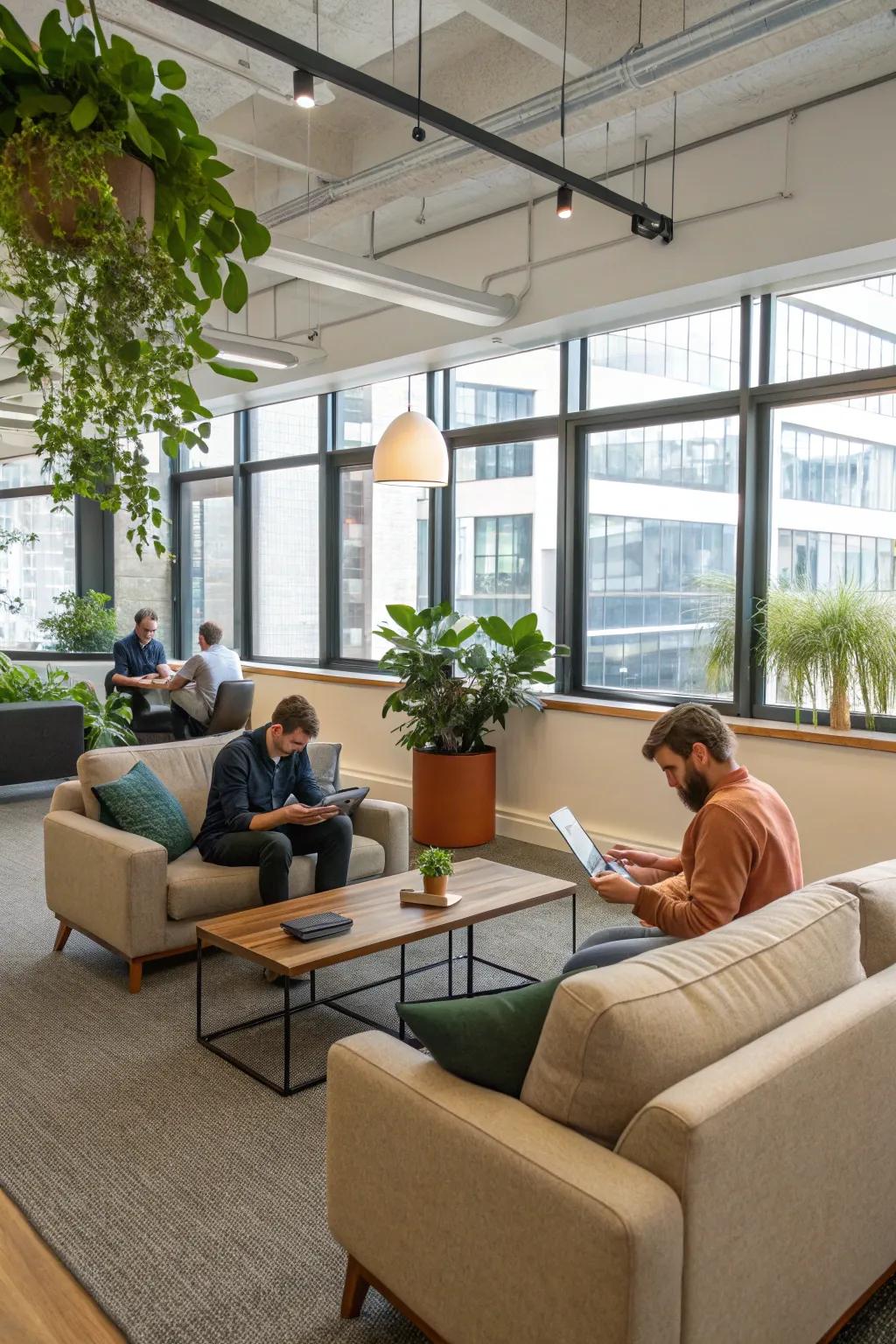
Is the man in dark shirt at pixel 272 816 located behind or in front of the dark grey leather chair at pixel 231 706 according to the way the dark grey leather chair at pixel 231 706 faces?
behind

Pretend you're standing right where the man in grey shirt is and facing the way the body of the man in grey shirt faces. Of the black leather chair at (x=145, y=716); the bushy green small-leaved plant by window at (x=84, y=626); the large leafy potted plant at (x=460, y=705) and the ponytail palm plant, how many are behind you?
2

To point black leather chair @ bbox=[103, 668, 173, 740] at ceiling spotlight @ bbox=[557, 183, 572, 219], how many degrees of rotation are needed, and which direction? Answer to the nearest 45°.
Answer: approximately 45° to its right

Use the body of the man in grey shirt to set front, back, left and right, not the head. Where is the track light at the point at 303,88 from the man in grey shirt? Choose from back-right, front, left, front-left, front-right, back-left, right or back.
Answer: back-left

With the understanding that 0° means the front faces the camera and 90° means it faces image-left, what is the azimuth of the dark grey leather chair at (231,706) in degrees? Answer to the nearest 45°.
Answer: approximately 135°

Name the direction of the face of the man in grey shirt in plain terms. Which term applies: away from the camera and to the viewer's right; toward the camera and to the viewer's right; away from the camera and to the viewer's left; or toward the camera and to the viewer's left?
away from the camera and to the viewer's left

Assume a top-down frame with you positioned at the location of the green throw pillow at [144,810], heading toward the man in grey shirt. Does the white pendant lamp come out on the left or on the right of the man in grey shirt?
right

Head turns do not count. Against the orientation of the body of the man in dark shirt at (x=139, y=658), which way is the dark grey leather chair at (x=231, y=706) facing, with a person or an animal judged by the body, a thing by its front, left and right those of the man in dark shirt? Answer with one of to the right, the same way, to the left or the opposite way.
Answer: the opposite way

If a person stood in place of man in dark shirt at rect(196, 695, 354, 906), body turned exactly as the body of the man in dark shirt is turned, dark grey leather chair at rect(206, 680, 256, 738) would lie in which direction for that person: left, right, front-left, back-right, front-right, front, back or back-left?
back-left

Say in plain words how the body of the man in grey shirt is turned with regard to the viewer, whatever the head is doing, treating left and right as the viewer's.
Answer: facing away from the viewer and to the left of the viewer

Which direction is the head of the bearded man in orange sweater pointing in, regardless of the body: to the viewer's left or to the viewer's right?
to the viewer's left

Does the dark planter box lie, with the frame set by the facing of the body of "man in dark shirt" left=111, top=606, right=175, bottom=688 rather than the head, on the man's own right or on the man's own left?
on the man's own right
